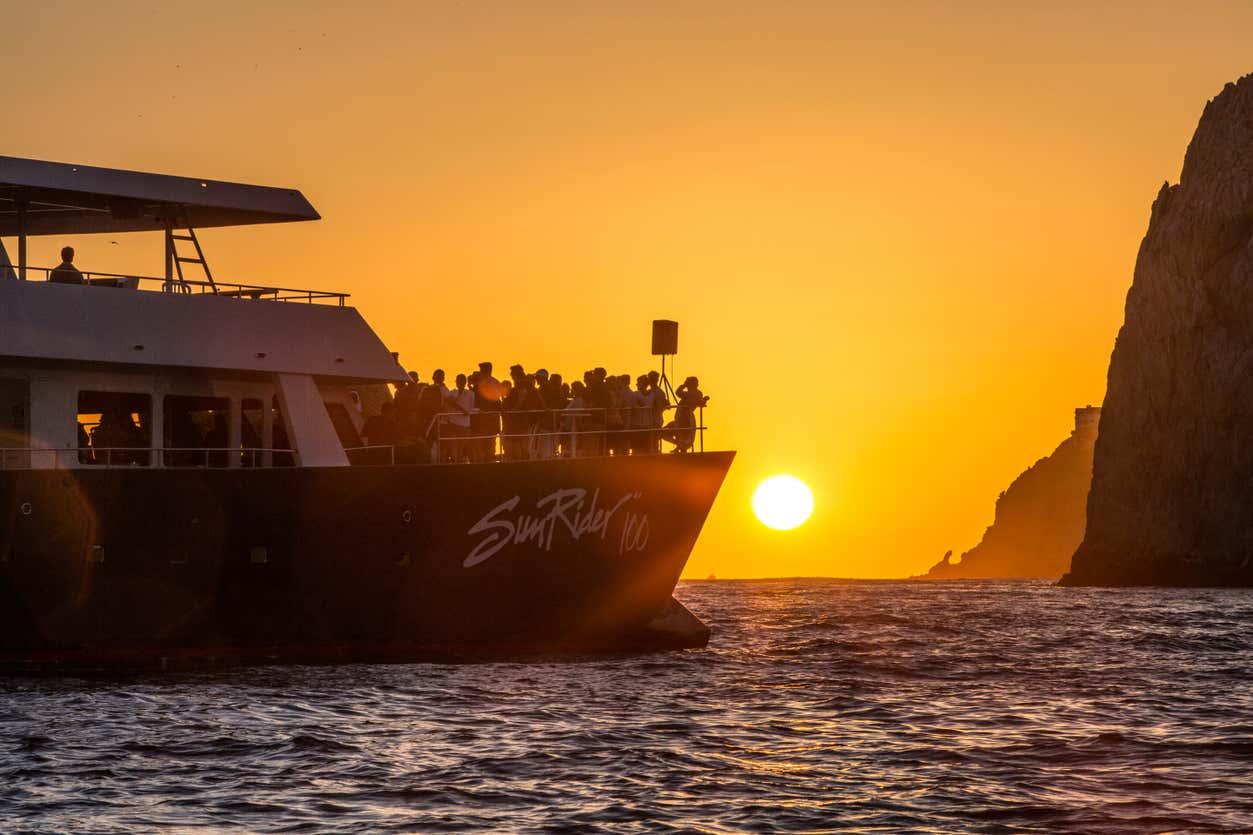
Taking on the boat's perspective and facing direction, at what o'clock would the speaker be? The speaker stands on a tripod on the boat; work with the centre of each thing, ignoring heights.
The speaker is roughly at 12 o'clock from the boat.

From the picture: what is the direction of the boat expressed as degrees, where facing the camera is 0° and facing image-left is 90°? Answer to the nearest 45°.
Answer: approximately 270°
